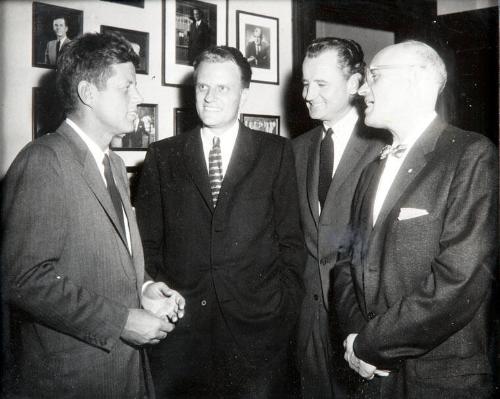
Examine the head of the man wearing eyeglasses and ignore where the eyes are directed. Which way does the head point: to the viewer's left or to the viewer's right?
to the viewer's left

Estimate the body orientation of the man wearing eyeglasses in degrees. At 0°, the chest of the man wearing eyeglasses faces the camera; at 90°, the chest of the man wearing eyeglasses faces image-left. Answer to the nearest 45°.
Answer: approximately 45°

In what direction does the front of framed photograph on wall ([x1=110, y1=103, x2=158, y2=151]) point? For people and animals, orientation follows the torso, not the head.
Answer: toward the camera

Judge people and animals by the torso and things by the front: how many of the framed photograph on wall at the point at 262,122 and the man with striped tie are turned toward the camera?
2

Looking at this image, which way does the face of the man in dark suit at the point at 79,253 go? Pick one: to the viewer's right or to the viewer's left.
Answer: to the viewer's right

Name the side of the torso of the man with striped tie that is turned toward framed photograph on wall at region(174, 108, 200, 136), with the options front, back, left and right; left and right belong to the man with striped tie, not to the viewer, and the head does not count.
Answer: back

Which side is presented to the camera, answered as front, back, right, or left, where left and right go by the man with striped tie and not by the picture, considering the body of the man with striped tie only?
front
